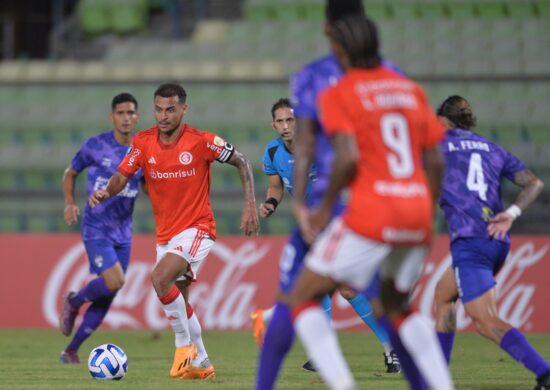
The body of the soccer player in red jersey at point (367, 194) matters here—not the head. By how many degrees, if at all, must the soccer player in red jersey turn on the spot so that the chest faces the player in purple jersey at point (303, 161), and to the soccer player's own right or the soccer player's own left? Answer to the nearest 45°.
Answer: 0° — they already face them

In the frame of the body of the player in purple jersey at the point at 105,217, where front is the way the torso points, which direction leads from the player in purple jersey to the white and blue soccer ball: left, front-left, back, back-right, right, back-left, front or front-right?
front-right

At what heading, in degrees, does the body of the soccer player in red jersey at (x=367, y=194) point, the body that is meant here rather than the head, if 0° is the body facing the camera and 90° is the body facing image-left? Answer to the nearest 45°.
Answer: approximately 135°

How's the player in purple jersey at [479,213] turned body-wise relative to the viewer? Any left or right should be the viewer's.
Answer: facing away from the viewer and to the left of the viewer

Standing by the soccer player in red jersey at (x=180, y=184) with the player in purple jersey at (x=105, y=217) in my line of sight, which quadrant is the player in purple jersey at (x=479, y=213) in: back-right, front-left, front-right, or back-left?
back-right

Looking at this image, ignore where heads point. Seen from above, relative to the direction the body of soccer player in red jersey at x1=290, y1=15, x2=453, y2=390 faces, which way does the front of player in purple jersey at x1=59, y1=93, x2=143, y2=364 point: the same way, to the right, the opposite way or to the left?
the opposite way
